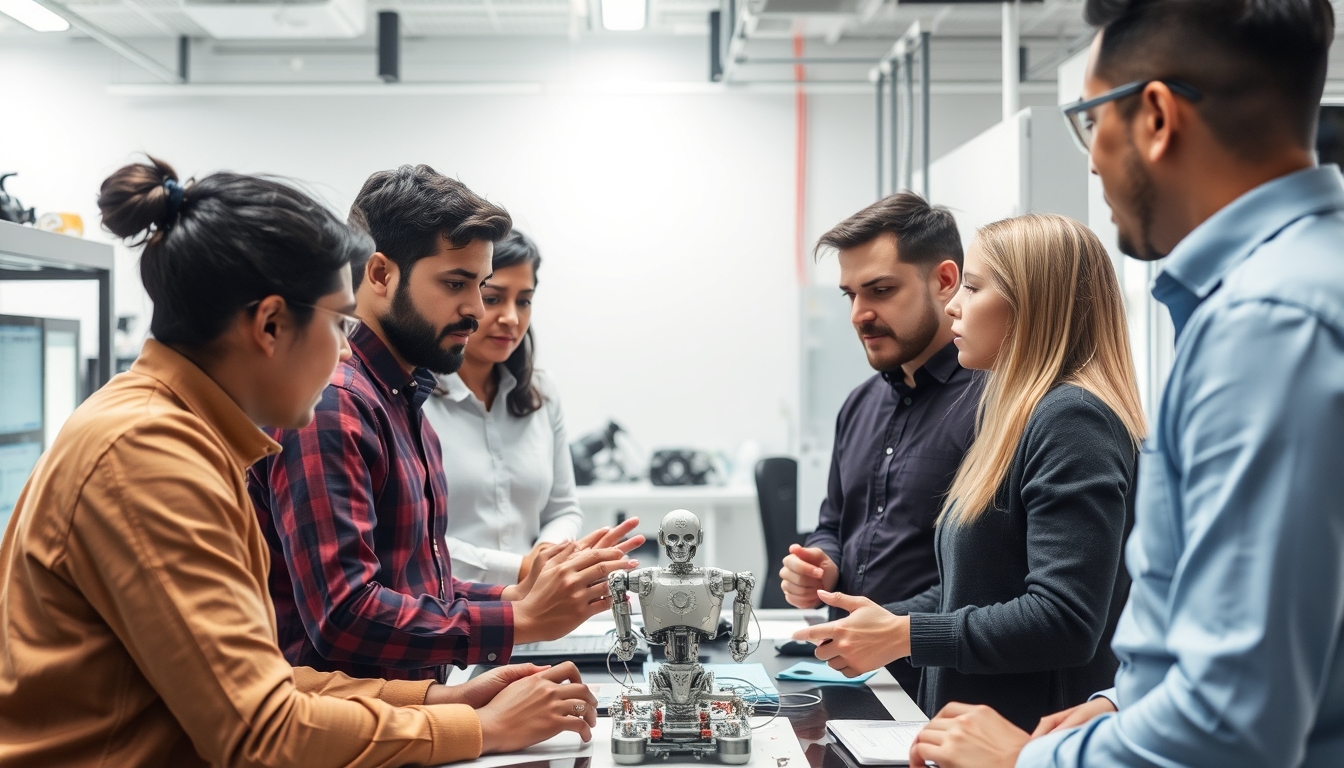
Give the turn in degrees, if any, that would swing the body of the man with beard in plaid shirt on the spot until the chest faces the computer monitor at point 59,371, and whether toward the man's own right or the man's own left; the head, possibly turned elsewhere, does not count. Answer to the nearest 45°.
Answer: approximately 135° to the man's own left

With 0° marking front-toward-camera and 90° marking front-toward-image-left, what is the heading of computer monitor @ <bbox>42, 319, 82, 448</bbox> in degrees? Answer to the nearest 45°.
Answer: approximately 315°

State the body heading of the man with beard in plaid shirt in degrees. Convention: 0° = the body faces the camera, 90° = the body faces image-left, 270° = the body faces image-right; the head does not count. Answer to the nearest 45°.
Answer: approximately 270°

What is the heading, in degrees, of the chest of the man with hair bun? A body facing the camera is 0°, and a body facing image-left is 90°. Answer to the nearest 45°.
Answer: approximately 225°

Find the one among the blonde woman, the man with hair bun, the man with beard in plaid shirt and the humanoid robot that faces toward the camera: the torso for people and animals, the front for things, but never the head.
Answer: the humanoid robot

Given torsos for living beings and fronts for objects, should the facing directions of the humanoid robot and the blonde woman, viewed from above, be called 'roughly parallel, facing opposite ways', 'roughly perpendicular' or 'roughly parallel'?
roughly perpendicular

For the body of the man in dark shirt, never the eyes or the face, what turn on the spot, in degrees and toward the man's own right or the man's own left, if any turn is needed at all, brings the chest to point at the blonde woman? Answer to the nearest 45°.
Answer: approximately 45° to the man's own left

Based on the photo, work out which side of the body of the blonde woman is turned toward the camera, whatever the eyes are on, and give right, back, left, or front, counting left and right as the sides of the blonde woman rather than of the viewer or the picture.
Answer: left

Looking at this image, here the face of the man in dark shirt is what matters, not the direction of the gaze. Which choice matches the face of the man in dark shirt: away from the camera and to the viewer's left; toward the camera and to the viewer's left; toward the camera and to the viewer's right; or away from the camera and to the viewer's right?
toward the camera and to the viewer's left

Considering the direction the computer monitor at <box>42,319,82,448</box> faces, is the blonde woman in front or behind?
in front
